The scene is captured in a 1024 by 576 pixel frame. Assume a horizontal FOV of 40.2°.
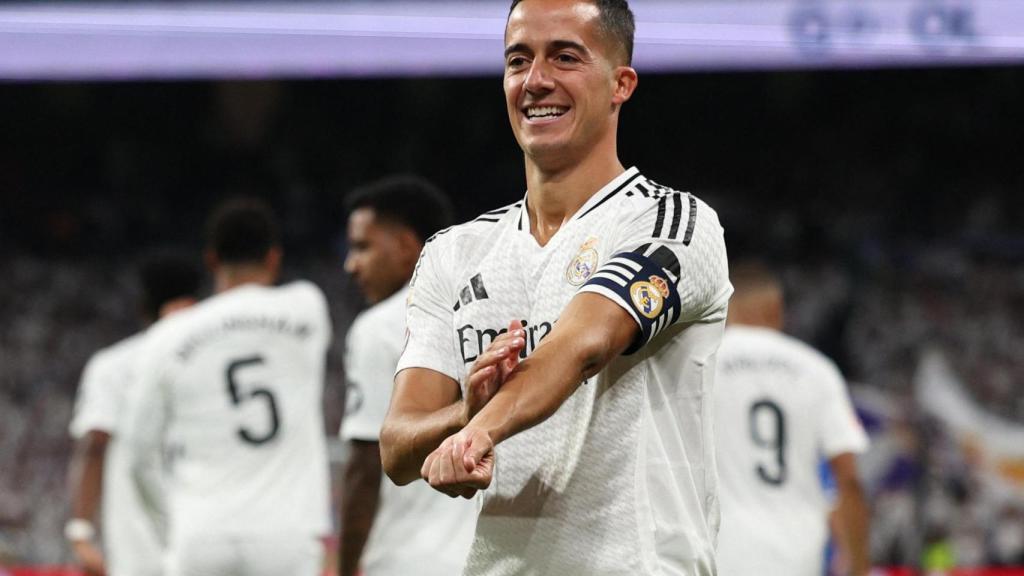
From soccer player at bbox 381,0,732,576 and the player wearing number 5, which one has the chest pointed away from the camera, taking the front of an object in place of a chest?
the player wearing number 5

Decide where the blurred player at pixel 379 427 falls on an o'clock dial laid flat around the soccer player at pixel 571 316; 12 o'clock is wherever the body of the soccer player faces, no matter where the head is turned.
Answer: The blurred player is roughly at 4 o'clock from the soccer player.

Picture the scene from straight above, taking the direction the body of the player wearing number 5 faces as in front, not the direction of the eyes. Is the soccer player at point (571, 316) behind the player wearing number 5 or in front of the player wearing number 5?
behind

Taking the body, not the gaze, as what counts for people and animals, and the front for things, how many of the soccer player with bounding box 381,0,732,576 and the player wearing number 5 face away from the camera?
1

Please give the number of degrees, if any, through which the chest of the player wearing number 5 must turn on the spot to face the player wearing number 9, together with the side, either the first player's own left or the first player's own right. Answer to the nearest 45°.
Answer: approximately 90° to the first player's own right

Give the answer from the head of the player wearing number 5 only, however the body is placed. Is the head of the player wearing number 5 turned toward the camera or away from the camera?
away from the camera

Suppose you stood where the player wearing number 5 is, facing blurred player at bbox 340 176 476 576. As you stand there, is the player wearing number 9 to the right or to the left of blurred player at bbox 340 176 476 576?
left

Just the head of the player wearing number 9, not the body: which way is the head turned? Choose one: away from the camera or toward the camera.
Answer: away from the camera

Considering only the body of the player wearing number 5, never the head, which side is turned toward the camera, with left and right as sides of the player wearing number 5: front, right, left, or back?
back

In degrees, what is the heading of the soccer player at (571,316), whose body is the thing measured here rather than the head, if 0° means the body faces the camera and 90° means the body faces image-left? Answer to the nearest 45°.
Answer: approximately 45°
